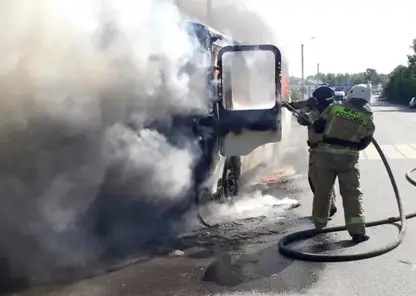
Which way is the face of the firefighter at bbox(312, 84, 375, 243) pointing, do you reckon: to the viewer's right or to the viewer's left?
to the viewer's left

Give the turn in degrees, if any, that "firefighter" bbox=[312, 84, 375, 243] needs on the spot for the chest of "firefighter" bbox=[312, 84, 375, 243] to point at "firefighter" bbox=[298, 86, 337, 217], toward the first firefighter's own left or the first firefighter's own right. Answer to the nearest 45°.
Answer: approximately 45° to the first firefighter's own left

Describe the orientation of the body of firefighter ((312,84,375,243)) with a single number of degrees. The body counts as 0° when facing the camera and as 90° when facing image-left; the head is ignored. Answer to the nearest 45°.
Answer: approximately 180°

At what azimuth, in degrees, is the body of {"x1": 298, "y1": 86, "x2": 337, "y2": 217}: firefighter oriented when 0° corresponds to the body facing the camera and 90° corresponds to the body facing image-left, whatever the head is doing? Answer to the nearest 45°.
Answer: approximately 90°
